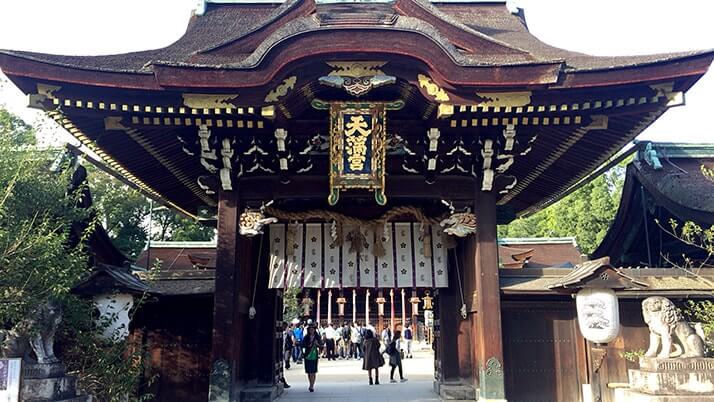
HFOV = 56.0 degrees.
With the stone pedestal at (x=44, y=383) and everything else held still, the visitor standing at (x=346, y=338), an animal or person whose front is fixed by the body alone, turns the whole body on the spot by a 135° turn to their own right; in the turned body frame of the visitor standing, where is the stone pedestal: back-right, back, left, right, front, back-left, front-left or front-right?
front-right

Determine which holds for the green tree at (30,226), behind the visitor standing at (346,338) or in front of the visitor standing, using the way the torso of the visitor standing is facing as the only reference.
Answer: behind

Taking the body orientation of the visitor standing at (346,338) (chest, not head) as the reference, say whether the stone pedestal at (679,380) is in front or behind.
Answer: behind

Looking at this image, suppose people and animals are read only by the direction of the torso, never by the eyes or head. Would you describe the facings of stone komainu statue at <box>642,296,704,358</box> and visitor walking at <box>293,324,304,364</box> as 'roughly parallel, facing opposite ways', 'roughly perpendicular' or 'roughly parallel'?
roughly perpendicular

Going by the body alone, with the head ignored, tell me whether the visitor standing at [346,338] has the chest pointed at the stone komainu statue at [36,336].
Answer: no

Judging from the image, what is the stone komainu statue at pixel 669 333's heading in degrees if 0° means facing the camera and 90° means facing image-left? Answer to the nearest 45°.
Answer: approximately 45°

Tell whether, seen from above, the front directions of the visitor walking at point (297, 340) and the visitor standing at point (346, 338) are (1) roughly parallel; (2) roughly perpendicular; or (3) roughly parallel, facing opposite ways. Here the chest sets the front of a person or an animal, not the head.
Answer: roughly parallel

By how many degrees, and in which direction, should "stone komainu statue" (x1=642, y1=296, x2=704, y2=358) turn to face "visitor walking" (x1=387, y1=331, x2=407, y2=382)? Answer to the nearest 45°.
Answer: approximately 90° to its right
